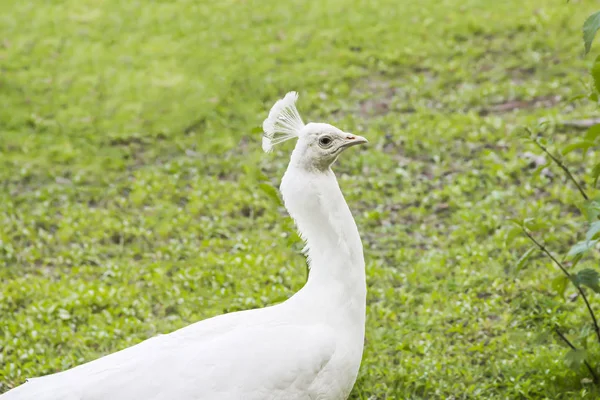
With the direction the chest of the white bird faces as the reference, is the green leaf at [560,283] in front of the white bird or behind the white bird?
in front

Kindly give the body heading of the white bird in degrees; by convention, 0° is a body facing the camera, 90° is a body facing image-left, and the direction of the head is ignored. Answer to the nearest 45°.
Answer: approximately 270°

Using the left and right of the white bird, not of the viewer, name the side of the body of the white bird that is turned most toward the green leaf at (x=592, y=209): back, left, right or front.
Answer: front

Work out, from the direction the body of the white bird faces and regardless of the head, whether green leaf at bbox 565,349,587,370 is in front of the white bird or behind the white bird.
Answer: in front
